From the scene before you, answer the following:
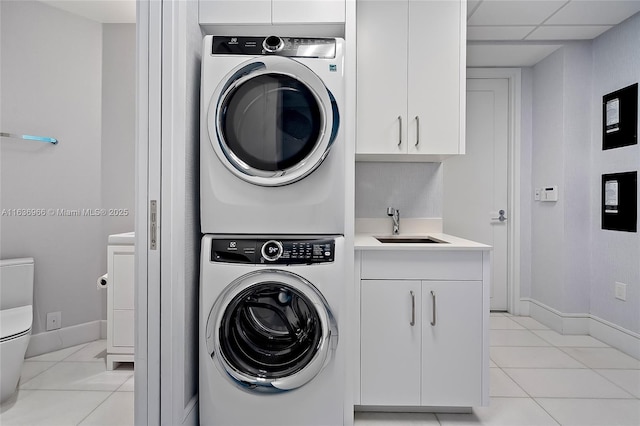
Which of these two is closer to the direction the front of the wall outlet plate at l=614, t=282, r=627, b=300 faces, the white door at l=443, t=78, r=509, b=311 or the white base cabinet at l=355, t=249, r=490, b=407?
the white base cabinet

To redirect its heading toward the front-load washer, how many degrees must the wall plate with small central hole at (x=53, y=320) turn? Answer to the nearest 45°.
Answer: approximately 45° to its left

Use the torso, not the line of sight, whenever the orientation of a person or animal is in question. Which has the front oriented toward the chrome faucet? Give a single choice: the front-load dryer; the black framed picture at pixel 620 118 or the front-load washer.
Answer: the black framed picture

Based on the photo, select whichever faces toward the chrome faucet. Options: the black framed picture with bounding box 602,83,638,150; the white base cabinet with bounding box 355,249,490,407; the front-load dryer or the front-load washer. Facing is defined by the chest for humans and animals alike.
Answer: the black framed picture

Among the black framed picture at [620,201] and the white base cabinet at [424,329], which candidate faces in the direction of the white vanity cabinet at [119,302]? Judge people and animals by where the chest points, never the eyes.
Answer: the black framed picture

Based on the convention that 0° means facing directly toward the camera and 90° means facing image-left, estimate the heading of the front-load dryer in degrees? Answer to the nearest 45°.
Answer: approximately 0°

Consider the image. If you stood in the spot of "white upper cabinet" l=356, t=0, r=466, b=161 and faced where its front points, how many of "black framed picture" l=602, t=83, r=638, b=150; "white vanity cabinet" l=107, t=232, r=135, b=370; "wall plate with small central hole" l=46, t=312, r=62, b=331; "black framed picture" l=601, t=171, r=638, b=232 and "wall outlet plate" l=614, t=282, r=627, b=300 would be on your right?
2

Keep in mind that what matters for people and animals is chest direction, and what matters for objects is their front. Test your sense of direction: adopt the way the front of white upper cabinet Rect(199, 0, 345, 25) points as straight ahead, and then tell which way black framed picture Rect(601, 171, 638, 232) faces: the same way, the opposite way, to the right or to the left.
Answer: to the right
